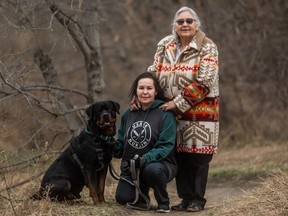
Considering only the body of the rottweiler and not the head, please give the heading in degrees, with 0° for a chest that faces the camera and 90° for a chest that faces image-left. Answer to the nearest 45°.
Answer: approximately 315°

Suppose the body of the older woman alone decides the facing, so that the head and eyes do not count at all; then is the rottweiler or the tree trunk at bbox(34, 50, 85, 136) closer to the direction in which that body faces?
the rottweiler

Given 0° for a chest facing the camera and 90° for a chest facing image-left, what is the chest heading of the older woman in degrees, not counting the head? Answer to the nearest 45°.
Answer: approximately 45°

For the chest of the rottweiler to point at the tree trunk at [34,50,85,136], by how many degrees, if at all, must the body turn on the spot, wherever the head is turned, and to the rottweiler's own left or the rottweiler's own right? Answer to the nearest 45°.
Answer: approximately 135° to the rottweiler's own left

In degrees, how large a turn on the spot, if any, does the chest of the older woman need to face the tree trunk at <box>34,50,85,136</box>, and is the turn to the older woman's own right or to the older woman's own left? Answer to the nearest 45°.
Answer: approximately 90° to the older woman's own right

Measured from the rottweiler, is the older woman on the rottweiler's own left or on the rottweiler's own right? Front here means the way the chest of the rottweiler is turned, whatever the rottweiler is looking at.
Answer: on the rottweiler's own left

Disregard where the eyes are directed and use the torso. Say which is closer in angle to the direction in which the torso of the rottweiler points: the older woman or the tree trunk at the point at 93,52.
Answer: the older woman
